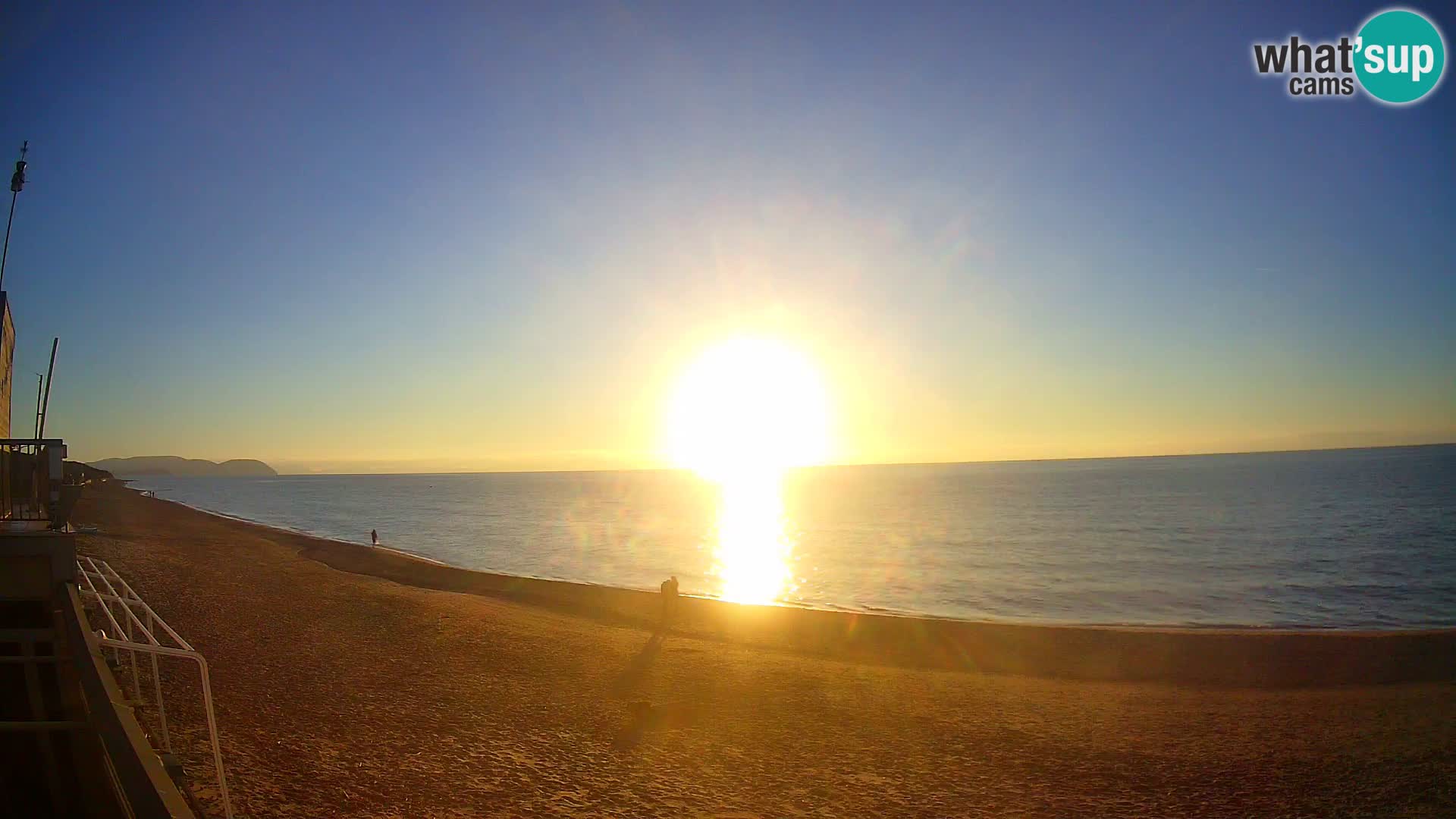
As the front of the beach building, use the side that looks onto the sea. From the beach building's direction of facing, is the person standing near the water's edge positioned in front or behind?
in front

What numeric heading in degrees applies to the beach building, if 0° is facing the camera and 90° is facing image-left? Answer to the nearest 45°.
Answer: approximately 270°
